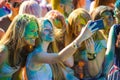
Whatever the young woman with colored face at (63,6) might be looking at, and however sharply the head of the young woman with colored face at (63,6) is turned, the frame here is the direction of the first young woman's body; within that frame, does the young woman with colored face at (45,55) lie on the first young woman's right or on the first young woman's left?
on the first young woman's right

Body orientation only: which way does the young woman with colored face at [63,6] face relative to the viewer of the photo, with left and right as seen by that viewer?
facing the viewer and to the right of the viewer

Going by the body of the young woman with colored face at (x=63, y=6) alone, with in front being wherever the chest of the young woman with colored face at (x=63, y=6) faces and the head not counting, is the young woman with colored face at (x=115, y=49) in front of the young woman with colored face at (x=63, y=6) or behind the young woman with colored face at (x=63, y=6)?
in front

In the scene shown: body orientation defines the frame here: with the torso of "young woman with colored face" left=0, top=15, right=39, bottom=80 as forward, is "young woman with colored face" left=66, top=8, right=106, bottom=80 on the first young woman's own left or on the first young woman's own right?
on the first young woman's own left

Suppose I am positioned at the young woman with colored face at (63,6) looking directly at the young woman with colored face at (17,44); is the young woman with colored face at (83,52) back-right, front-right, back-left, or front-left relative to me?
front-left

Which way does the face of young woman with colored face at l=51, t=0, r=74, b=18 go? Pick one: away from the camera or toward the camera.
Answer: toward the camera

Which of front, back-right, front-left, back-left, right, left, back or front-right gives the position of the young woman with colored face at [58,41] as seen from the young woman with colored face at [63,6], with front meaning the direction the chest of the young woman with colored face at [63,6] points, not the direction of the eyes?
front-right

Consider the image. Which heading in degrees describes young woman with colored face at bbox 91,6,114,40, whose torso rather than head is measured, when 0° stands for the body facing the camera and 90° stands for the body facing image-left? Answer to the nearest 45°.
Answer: approximately 315°

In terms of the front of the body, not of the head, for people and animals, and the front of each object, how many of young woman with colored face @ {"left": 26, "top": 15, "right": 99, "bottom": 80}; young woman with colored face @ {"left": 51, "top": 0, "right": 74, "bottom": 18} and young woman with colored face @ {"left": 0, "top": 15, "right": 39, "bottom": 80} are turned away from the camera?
0

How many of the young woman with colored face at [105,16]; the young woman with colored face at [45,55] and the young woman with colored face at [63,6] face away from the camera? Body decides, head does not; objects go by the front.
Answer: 0

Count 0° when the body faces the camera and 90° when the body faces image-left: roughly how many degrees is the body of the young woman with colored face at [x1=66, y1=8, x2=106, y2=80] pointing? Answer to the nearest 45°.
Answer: approximately 315°

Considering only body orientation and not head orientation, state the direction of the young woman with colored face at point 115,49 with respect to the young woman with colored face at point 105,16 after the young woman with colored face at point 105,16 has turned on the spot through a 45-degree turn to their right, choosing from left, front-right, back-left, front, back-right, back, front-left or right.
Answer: front

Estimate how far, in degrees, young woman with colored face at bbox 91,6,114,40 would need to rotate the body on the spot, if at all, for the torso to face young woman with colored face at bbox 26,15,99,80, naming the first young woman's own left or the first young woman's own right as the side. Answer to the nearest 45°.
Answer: approximately 90° to the first young woman's own right
